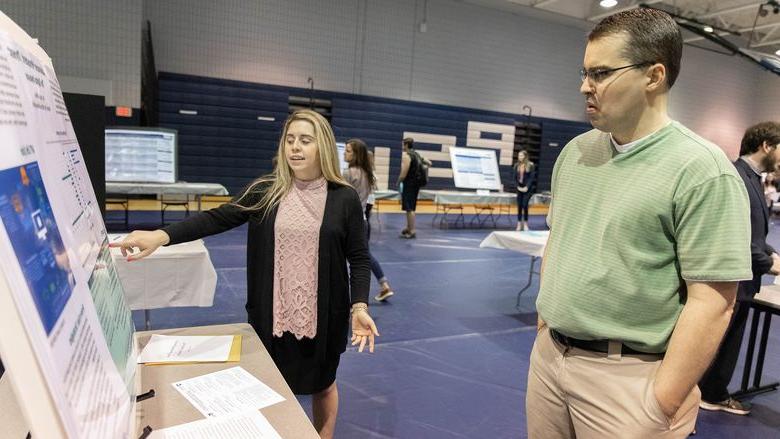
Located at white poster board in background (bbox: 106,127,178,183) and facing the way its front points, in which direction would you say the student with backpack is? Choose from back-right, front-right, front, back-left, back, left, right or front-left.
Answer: left

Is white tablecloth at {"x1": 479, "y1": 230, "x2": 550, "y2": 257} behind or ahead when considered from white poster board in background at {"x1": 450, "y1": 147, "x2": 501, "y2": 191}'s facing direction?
ahead

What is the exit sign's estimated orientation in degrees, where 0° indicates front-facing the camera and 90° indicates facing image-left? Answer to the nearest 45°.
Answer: approximately 0°

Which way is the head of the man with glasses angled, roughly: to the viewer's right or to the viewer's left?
to the viewer's left

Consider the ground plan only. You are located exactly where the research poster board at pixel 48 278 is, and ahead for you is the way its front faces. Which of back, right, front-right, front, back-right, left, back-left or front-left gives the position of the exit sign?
back-left

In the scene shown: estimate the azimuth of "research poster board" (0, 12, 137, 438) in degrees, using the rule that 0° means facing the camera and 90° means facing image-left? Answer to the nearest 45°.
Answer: approximately 315°

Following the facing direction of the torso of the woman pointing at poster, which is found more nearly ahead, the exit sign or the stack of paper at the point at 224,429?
the stack of paper

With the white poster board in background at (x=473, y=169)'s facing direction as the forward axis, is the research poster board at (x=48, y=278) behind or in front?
in front

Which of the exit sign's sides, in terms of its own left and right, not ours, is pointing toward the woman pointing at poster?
front
